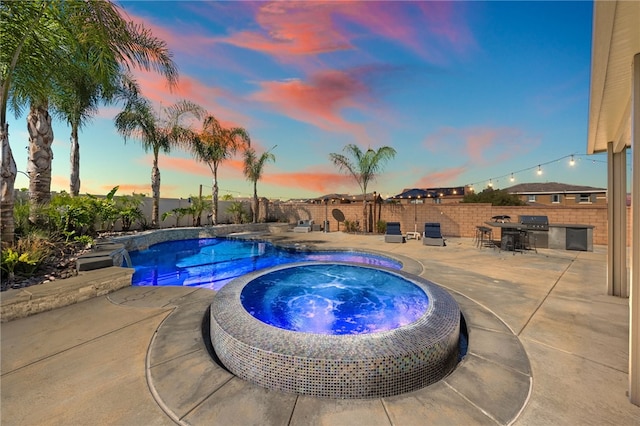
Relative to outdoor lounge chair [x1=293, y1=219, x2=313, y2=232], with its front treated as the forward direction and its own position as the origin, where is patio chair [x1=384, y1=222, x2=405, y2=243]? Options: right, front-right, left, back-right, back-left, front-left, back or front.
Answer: left

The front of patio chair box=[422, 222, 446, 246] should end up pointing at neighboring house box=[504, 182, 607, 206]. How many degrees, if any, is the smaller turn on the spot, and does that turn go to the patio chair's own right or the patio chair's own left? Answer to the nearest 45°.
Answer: approximately 135° to the patio chair's own left

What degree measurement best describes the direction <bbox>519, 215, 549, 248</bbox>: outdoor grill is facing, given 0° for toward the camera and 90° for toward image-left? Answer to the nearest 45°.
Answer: approximately 0°

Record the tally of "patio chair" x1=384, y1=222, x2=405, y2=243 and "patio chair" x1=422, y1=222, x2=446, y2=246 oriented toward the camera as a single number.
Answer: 2

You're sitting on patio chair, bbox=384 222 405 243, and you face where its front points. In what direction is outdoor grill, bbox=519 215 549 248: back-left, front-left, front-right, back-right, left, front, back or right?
left

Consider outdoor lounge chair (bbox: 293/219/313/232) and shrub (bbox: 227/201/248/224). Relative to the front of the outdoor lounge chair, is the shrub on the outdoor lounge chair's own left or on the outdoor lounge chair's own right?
on the outdoor lounge chair's own right

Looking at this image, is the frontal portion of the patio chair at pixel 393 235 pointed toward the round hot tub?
yes

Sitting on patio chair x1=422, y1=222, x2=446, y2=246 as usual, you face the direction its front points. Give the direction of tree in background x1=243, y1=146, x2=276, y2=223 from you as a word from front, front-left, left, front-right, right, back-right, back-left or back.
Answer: right
